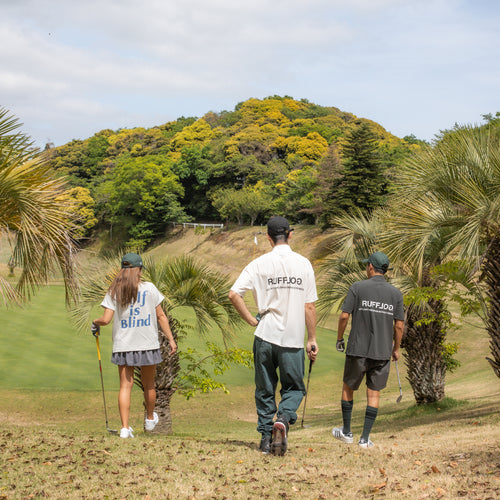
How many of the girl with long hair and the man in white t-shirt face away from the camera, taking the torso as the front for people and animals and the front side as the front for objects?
2

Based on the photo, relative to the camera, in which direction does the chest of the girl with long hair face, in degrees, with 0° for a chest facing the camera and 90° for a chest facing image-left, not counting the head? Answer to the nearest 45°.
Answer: approximately 180°

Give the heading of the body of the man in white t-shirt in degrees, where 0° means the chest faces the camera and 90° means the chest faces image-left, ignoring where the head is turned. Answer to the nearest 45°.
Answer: approximately 180°

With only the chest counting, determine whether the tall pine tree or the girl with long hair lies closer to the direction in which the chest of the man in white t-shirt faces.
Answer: the tall pine tree

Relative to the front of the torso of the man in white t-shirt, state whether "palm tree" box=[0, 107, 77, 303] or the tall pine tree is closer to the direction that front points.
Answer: the tall pine tree

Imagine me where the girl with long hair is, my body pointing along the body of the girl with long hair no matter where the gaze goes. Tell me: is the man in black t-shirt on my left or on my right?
on my right
